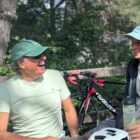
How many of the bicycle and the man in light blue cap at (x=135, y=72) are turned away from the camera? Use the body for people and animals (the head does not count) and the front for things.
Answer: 0

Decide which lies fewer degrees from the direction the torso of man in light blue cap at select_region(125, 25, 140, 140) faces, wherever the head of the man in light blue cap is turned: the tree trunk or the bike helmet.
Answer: the bike helmet

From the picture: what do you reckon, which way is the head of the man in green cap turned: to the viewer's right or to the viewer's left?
to the viewer's right

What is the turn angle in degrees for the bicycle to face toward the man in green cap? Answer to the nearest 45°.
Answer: approximately 45° to its left

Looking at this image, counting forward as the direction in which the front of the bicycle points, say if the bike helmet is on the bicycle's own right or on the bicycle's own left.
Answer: on the bicycle's own left

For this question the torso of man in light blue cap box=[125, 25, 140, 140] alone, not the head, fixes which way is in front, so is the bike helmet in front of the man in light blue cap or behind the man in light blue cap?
in front

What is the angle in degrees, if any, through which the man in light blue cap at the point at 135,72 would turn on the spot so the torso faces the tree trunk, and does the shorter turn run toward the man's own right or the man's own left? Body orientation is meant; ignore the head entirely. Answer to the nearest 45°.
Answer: approximately 90° to the man's own right

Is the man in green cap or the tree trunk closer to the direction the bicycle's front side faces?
the man in green cap
